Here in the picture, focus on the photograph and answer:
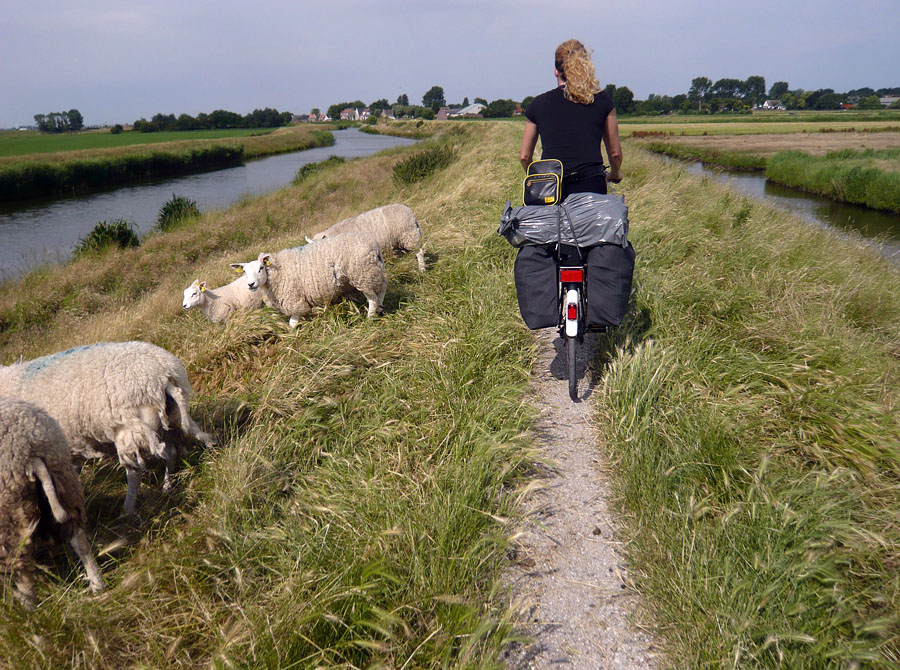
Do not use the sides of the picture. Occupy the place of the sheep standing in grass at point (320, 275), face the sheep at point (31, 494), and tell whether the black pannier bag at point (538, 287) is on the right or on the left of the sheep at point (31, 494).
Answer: left

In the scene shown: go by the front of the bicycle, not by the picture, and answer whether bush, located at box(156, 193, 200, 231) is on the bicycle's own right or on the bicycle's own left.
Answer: on the bicycle's own left

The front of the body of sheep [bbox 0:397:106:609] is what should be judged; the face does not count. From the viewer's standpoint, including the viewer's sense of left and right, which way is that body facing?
facing away from the viewer and to the left of the viewer

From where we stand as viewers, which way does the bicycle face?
facing away from the viewer
